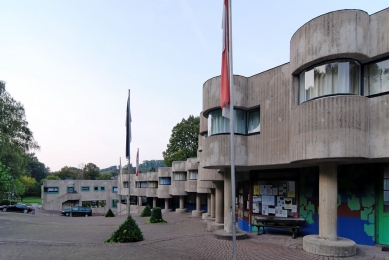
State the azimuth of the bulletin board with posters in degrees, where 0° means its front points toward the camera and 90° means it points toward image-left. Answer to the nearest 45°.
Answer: approximately 0°

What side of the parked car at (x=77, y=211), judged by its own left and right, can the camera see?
left

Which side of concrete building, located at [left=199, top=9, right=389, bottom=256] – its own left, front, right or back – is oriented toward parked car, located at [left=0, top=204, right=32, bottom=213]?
right

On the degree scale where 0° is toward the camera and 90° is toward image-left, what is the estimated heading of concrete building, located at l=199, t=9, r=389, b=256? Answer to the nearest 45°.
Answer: approximately 45°

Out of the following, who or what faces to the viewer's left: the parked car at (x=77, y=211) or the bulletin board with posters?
the parked car

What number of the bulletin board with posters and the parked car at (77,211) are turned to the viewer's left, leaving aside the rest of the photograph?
1

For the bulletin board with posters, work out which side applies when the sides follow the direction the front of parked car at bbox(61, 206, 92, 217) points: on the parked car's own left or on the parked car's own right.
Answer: on the parked car's own left

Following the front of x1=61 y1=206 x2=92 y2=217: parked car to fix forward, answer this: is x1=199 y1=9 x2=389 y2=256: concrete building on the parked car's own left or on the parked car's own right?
on the parked car's own left
